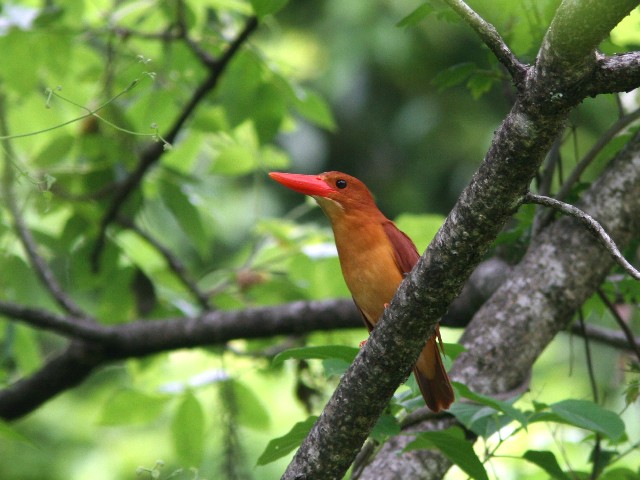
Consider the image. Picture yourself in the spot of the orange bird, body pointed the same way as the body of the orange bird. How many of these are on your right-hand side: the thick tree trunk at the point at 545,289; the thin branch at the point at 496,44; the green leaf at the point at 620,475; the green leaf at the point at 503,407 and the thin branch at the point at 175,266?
1

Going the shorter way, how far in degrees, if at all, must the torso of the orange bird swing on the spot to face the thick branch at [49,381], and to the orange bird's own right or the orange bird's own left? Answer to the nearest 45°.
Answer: approximately 90° to the orange bird's own right

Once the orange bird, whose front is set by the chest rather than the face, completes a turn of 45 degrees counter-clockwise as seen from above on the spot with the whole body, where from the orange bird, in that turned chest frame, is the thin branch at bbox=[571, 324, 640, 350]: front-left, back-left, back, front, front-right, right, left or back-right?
back-left

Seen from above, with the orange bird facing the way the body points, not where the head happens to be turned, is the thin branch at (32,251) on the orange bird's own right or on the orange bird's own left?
on the orange bird's own right

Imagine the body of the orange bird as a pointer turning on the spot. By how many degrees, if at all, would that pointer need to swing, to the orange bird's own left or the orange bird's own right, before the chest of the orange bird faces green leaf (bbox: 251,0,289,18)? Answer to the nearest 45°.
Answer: approximately 135° to the orange bird's own right

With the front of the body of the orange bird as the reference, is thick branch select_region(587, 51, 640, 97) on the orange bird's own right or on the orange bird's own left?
on the orange bird's own left

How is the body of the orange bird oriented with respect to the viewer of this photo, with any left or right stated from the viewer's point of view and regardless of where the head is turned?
facing the viewer and to the left of the viewer

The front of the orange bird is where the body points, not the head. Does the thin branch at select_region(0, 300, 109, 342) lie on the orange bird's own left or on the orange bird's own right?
on the orange bird's own right

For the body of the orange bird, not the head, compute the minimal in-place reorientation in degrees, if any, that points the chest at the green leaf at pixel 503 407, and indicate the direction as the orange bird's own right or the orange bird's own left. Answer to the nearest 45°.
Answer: approximately 135° to the orange bird's own left

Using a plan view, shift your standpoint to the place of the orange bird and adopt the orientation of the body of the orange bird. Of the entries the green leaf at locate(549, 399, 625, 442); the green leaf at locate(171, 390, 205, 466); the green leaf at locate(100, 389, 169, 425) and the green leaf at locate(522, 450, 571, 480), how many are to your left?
2

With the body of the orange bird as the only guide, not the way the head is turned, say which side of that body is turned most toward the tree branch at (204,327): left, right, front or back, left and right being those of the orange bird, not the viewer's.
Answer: right

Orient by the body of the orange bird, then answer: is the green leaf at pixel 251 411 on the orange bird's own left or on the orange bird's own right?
on the orange bird's own right

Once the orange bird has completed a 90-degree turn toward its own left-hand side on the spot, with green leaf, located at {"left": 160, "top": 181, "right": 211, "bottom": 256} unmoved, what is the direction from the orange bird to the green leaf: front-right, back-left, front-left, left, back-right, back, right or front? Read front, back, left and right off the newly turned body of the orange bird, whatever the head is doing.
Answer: back

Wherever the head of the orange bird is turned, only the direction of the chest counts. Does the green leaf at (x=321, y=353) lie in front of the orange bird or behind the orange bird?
in front
